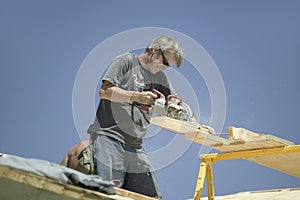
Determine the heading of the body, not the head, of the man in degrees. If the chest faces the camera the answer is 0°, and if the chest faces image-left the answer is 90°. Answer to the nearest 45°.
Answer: approximately 315°

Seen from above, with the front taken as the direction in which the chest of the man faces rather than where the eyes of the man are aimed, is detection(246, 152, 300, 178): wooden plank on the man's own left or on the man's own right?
on the man's own left

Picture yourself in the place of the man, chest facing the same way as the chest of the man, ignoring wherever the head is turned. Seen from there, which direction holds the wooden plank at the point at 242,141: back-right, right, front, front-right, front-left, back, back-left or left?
left

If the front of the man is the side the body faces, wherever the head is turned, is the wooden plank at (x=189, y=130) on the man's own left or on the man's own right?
on the man's own left
